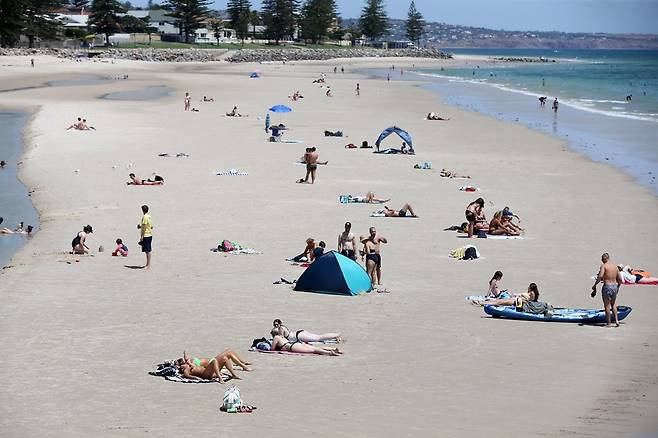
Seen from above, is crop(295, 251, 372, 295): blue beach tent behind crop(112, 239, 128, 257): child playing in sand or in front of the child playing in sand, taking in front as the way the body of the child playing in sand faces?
behind

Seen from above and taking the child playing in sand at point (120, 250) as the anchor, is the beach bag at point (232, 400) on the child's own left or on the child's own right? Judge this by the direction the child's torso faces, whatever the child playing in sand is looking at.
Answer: on the child's own left

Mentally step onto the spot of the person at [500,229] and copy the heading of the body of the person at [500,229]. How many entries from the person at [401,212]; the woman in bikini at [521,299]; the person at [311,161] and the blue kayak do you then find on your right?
2

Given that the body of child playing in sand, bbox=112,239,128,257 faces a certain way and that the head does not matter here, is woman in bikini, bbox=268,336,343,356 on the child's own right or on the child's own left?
on the child's own left
